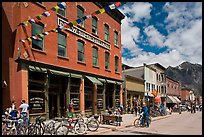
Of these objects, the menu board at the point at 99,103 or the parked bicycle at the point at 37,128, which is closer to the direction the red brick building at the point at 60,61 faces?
the parked bicycle

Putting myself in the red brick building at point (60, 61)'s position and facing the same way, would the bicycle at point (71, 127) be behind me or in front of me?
in front

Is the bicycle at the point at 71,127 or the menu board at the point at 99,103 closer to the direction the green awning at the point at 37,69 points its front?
the bicycle

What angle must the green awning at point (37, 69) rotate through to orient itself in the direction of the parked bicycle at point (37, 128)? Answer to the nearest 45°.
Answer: approximately 45° to its right

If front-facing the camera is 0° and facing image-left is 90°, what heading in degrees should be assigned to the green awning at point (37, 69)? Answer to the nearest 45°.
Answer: approximately 315°

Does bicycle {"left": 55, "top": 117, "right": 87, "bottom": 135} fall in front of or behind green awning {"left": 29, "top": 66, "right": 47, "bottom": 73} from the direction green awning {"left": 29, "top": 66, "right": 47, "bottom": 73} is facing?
in front

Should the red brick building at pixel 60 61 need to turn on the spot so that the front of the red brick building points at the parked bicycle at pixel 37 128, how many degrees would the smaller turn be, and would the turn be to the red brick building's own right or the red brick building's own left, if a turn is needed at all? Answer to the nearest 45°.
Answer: approximately 45° to the red brick building's own right
